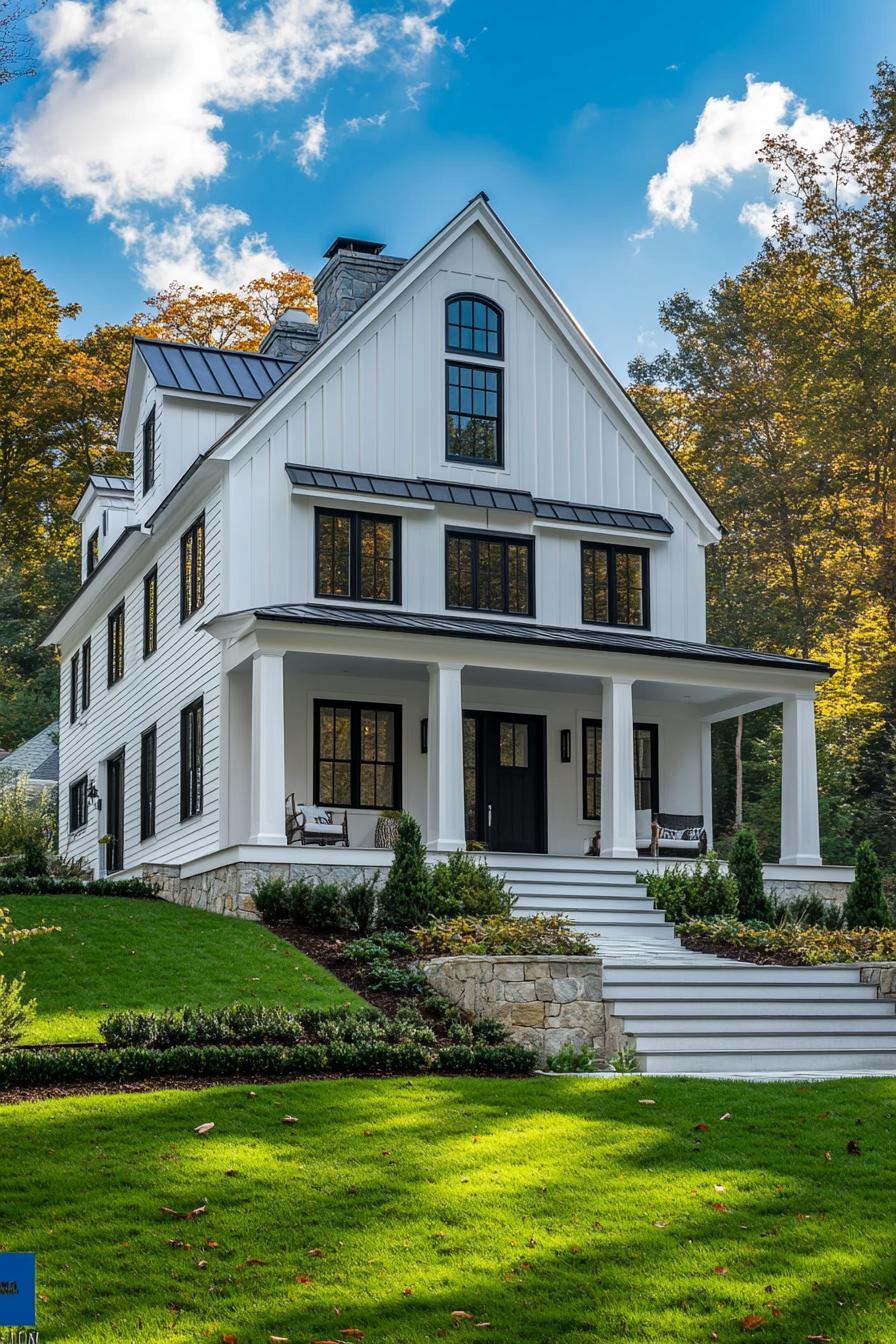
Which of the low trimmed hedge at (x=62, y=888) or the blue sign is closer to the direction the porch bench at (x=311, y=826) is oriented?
the blue sign

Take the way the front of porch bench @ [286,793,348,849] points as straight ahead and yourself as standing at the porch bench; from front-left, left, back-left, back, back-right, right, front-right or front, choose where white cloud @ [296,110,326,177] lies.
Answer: back-left

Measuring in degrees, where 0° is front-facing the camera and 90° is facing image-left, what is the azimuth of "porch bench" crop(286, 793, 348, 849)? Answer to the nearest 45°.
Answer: approximately 315°

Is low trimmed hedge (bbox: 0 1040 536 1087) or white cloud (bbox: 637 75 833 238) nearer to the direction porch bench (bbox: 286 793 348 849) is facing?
the low trimmed hedge

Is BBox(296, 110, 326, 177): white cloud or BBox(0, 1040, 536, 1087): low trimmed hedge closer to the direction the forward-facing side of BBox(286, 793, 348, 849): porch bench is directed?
the low trimmed hedge

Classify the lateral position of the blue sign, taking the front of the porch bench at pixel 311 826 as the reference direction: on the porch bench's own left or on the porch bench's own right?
on the porch bench's own right

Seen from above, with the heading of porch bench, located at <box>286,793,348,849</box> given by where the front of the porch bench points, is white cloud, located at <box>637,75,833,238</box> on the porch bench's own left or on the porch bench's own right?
on the porch bench's own left
